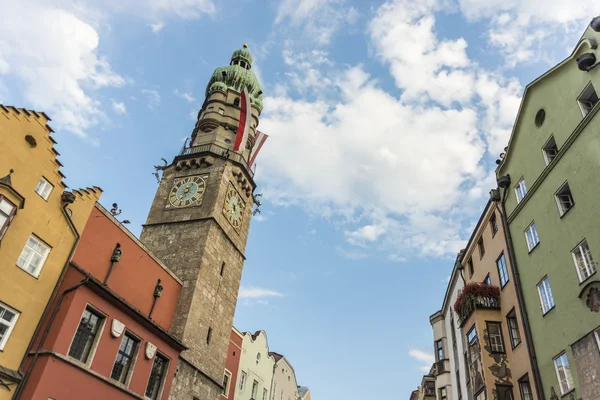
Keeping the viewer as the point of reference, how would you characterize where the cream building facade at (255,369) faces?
facing the viewer and to the right of the viewer

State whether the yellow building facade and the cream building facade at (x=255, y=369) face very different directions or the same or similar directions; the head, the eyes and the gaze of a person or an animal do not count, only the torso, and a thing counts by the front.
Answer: same or similar directions

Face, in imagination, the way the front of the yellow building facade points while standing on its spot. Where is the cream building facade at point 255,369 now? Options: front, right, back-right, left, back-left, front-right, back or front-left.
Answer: left

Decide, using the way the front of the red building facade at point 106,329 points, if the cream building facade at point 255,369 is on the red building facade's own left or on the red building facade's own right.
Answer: on the red building facade's own left

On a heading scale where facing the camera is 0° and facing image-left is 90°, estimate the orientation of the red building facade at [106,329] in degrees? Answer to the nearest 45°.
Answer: approximately 315°

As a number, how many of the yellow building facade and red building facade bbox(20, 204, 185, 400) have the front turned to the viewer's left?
0

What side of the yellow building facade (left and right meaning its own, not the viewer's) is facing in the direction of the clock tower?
left

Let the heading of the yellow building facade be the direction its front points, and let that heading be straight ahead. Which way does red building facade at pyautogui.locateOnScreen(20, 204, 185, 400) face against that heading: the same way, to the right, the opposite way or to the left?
the same way

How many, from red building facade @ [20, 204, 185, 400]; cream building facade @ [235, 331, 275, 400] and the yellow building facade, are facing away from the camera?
0

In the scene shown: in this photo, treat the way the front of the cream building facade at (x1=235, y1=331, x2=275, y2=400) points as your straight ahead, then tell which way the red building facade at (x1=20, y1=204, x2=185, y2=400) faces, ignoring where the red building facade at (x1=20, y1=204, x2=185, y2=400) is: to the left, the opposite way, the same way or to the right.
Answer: the same way
